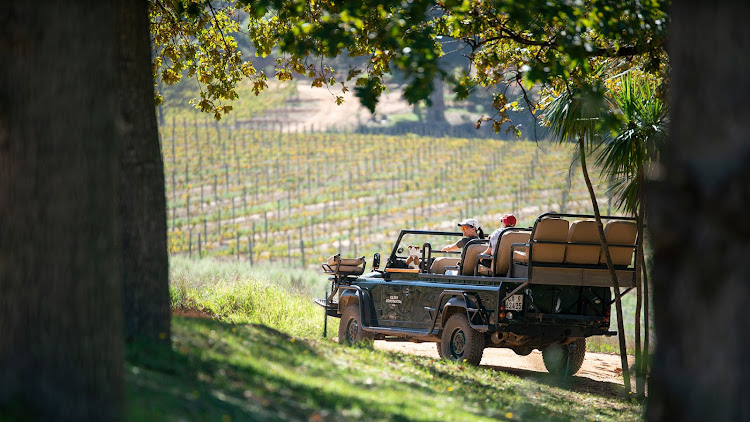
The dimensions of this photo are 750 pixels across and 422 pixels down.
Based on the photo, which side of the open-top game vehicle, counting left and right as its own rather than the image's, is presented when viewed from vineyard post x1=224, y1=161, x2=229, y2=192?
front

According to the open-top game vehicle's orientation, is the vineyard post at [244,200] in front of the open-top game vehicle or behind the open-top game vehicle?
in front

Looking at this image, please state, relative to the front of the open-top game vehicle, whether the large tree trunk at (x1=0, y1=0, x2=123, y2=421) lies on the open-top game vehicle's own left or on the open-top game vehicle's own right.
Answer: on the open-top game vehicle's own left

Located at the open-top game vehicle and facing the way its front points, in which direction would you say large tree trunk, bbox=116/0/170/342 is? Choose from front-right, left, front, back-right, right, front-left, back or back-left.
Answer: left

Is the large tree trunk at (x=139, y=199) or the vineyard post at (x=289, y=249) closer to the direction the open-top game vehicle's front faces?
the vineyard post

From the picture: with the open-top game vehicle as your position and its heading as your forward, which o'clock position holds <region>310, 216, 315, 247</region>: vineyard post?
The vineyard post is roughly at 1 o'clock from the open-top game vehicle.

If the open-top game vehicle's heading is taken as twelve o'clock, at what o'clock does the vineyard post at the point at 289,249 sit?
The vineyard post is roughly at 1 o'clock from the open-top game vehicle.

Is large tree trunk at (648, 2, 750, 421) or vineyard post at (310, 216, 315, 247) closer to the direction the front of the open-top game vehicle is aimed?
the vineyard post

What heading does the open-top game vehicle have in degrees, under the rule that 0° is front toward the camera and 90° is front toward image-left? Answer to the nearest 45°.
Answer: approximately 135°

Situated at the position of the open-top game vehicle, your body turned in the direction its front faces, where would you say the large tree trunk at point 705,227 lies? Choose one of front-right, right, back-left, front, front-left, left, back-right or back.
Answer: back-left
